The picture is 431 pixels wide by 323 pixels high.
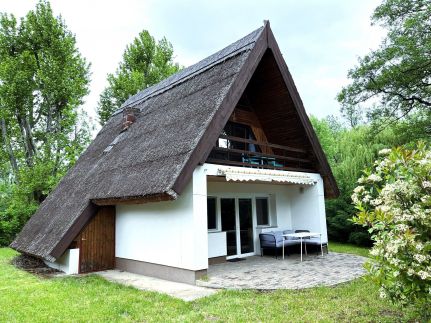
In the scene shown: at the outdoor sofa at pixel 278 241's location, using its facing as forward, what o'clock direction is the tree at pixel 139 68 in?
The tree is roughly at 6 o'clock from the outdoor sofa.

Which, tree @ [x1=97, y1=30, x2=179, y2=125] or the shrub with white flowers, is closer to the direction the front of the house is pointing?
the shrub with white flowers

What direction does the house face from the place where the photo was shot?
facing the viewer and to the right of the viewer

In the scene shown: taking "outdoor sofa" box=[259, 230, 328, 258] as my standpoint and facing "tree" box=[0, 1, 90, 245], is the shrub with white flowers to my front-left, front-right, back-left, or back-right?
back-left

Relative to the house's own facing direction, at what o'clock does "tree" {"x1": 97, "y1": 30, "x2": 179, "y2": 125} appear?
The tree is roughly at 7 o'clock from the house.

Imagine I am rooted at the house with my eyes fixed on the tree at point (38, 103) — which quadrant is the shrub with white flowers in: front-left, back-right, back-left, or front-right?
back-left

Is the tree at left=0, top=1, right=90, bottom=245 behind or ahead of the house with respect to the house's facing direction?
behind

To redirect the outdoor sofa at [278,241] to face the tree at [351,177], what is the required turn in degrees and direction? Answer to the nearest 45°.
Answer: approximately 90° to its left
